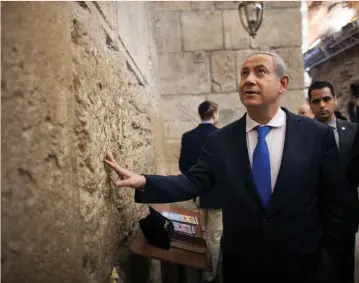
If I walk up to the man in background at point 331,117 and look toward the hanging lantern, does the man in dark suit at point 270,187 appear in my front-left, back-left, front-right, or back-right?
back-left

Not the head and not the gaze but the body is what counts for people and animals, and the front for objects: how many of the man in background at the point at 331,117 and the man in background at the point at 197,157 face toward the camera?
1

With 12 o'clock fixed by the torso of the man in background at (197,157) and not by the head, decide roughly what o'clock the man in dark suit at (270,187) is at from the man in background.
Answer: The man in dark suit is roughly at 4 o'clock from the man in background.

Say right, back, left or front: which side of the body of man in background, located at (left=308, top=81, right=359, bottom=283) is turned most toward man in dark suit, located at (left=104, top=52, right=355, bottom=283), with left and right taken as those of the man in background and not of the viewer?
front

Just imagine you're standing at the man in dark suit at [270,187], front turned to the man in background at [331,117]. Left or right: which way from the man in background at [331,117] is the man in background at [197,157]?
left

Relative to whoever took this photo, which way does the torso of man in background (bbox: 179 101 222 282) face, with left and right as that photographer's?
facing away from the viewer and to the right of the viewer

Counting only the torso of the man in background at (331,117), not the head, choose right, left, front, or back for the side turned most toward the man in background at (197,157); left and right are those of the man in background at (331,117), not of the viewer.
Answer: right

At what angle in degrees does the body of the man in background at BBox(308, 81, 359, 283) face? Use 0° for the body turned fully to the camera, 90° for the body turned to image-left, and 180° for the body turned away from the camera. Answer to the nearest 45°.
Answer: approximately 0°
